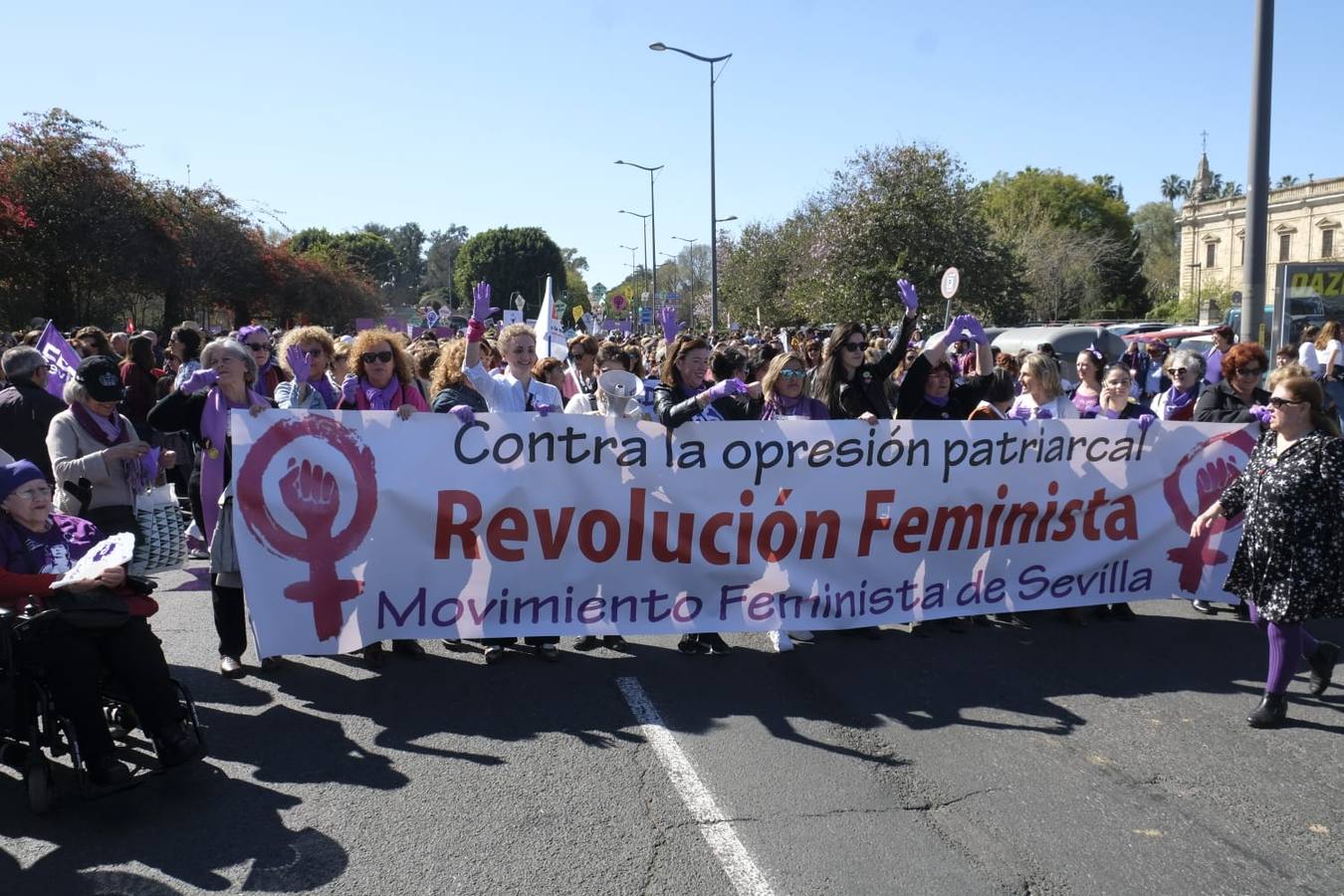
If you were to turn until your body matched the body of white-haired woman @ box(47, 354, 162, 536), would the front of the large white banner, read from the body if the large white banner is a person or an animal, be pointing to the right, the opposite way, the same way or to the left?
to the right

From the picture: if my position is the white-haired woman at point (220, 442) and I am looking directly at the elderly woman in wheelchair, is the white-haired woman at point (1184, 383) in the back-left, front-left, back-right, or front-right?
back-left

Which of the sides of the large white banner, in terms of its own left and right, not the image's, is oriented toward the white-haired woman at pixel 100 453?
right

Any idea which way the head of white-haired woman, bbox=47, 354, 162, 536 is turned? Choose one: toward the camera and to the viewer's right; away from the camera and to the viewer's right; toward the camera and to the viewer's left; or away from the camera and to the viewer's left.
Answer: toward the camera and to the viewer's right

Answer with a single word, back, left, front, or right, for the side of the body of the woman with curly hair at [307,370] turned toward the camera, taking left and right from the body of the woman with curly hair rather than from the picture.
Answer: front

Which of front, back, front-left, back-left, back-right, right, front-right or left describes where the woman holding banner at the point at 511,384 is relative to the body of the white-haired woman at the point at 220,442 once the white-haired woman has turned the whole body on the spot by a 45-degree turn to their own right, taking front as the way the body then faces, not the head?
back-left

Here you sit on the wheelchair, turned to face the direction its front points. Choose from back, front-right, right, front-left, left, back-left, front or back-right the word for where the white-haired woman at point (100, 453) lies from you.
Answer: back-left

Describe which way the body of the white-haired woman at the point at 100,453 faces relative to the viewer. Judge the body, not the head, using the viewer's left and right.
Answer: facing the viewer and to the right of the viewer

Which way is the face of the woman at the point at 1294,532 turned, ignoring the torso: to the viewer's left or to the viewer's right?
to the viewer's left

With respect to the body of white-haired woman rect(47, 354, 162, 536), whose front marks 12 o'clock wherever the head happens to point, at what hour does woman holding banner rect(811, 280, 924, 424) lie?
The woman holding banner is roughly at 11 o'clock from the white-haired woman.

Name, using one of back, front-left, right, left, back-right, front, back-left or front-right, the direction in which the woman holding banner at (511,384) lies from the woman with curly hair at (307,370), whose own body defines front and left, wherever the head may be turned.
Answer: front-left

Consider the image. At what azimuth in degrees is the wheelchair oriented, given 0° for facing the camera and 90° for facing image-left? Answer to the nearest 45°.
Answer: approximately 315°

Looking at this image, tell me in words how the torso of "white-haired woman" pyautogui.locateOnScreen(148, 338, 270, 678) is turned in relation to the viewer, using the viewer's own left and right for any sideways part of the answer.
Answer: facing the viewer

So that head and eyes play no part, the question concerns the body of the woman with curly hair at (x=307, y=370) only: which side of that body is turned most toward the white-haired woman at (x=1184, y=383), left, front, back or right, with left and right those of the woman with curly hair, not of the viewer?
left
